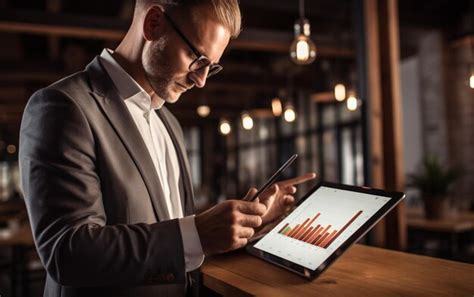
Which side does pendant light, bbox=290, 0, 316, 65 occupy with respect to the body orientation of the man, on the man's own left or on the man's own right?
on the man's own left

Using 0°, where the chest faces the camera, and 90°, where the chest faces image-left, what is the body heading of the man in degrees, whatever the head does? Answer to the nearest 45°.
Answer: approximately 315°

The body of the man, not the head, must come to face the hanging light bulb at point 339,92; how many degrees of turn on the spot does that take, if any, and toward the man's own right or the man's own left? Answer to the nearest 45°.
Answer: approximately 90° to the man's own left
